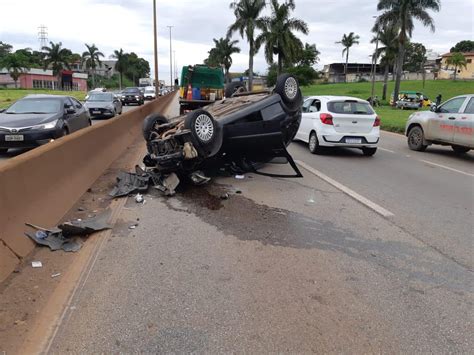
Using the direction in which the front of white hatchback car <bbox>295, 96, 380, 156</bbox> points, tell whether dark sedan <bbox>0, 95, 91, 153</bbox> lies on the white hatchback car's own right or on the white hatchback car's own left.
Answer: on the white hatchback car's own left

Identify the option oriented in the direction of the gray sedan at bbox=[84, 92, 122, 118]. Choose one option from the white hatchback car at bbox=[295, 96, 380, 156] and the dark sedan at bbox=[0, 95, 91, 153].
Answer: the white hatchback car

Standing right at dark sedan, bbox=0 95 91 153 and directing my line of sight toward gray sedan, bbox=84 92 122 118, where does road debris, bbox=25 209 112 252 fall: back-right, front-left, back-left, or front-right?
back-right

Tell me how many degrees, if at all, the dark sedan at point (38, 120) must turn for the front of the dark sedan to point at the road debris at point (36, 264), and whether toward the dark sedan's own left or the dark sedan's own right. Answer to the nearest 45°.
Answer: approximately 45° to the dark sedan's own left

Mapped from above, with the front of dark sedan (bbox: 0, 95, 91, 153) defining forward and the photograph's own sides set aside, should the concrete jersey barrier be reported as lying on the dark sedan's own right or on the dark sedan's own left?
on the dark sedan's own left

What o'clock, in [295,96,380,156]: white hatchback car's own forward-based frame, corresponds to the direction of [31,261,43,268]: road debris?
The road debris is roughly at 8 o'clock from the white hatchback car.

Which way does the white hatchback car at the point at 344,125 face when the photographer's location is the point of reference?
facing away from the viewer and to the left of the viewer

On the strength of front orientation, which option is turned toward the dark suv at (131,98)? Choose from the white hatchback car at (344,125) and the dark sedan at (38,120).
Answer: the white hatchback car

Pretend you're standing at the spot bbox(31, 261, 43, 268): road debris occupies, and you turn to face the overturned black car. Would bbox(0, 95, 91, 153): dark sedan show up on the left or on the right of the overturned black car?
left

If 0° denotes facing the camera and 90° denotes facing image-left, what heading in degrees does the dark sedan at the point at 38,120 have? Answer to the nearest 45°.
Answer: approximately 45°
